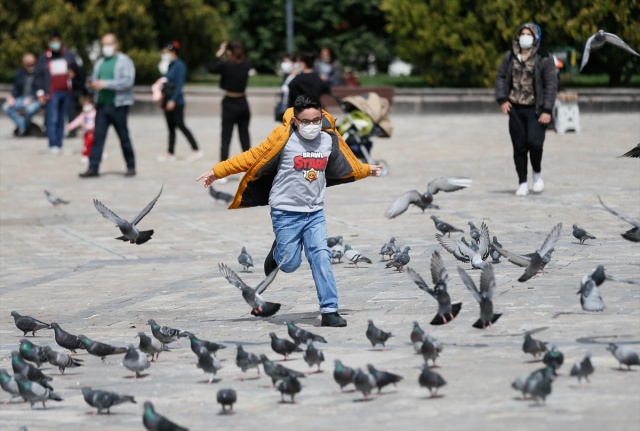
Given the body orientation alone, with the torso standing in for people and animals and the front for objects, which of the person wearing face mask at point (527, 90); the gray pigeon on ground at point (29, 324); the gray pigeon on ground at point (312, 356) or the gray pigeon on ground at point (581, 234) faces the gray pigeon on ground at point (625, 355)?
the person wearing face mask

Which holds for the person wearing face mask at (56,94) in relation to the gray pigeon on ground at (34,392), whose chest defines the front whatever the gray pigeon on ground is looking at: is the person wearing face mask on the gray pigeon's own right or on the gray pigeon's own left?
on the gray pigeon's own right

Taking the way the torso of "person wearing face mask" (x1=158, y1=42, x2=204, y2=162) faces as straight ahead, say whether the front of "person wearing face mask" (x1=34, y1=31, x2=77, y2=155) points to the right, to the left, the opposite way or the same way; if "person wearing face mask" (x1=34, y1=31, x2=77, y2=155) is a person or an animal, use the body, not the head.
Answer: to the left

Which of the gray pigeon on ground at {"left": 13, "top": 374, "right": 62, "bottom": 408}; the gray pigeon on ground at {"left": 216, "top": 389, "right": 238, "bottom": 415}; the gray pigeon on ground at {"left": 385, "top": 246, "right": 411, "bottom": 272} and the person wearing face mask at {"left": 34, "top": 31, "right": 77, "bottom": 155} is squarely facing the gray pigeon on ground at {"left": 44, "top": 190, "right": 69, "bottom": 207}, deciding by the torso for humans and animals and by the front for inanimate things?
the person wearing face mask

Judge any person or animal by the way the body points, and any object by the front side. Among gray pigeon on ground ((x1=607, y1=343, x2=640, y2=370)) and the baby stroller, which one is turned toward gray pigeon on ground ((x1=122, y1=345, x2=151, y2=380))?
gray pigeon on ground ((x1=607, y1=343, x2=640, y2=370))

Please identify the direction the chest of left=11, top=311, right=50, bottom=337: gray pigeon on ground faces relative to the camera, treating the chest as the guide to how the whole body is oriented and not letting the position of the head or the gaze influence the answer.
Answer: to the viewer's left

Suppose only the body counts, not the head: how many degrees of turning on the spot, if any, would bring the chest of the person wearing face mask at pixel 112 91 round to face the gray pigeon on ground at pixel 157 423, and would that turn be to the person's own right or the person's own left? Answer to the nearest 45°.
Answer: approximately 45° to the person's own left

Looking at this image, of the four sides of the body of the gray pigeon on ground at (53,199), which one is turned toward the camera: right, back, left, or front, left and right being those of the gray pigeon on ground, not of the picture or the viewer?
left

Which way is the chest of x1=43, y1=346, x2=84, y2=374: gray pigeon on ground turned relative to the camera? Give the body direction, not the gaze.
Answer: to the viewer's left

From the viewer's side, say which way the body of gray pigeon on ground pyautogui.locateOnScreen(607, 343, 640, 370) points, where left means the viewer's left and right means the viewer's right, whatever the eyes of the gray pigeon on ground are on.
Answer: facing to the left of the viewer
